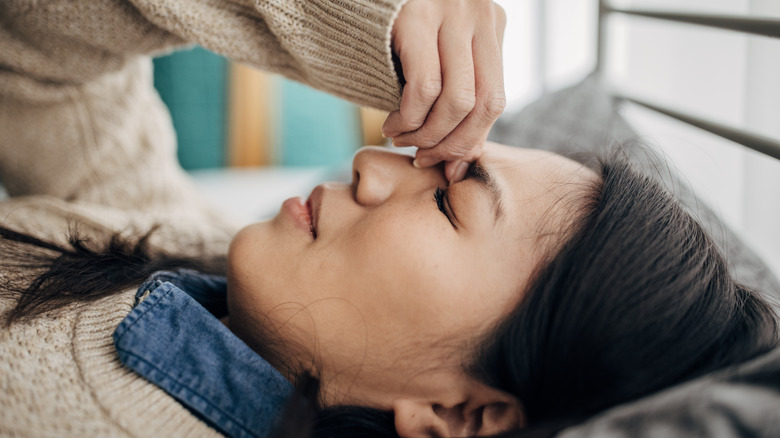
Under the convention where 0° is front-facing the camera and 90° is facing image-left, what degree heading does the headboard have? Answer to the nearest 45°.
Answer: approximately 45°
